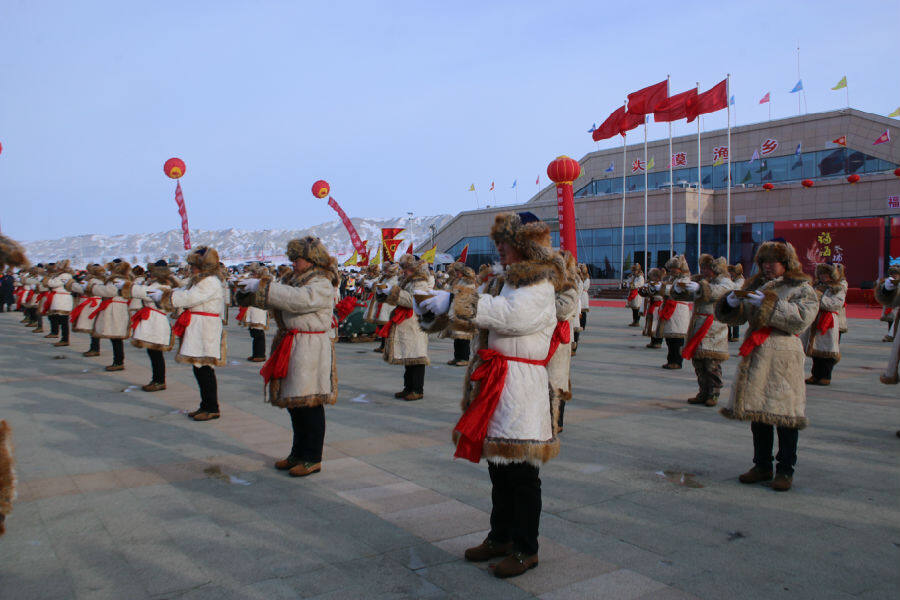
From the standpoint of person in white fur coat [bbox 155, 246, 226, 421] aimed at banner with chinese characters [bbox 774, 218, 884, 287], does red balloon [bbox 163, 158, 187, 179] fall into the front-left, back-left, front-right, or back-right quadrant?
front-left

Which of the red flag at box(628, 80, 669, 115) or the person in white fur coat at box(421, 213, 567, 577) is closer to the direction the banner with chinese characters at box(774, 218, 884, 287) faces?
the person in white fur coat

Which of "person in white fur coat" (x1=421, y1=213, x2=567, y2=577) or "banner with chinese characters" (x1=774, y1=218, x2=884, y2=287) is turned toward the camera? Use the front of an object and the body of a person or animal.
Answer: the banner with chinese characters

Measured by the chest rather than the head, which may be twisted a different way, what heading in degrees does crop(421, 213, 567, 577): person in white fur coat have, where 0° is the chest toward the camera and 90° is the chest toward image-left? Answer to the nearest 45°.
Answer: approximately 90°

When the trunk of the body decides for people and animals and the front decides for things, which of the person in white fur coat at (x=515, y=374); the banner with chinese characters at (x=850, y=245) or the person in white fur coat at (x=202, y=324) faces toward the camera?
the banner with chinese characters

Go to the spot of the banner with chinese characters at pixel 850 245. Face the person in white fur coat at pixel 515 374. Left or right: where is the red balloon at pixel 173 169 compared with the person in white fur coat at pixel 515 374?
right

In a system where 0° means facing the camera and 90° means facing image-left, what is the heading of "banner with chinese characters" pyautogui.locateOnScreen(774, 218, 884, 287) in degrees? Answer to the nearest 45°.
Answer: approximately 0°

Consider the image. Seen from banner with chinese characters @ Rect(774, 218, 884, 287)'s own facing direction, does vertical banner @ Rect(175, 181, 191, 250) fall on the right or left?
on its right

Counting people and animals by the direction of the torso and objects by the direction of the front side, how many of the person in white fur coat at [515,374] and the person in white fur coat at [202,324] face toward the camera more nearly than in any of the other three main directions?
0

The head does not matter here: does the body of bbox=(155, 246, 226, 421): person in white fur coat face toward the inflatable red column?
no

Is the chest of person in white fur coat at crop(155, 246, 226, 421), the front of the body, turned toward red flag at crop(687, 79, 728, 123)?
no

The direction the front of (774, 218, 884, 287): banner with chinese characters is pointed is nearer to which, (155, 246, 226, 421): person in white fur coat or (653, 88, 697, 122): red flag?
the person in white fur coat

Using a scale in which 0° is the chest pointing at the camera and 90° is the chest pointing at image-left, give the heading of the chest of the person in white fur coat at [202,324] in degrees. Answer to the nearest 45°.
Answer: approximately 90°
